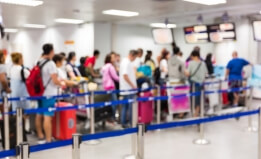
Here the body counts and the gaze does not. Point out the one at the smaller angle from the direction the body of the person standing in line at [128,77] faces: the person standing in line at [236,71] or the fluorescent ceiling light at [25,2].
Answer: the person standing in line

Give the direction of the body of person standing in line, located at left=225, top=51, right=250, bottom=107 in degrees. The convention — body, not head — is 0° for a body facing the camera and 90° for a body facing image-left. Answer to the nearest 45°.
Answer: approximately 180°

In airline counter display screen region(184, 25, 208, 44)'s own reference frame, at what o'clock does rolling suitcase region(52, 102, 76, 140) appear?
The rolling suitcase is roughly at 1 o'clock from the airline counter display screen.

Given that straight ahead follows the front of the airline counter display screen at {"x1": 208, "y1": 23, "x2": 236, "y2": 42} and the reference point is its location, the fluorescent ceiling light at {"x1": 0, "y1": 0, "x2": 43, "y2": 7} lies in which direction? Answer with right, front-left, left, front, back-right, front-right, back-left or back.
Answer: front-right

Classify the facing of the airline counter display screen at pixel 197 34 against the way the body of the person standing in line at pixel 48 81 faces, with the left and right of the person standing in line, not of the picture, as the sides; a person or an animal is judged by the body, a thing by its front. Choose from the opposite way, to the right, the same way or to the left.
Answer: the opposite way

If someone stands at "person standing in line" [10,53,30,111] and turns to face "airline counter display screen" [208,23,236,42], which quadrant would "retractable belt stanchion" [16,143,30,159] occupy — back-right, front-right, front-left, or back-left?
back-right

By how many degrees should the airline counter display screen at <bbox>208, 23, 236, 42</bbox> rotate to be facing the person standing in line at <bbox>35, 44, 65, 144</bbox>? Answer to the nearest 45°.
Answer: approximately 45° to its right
